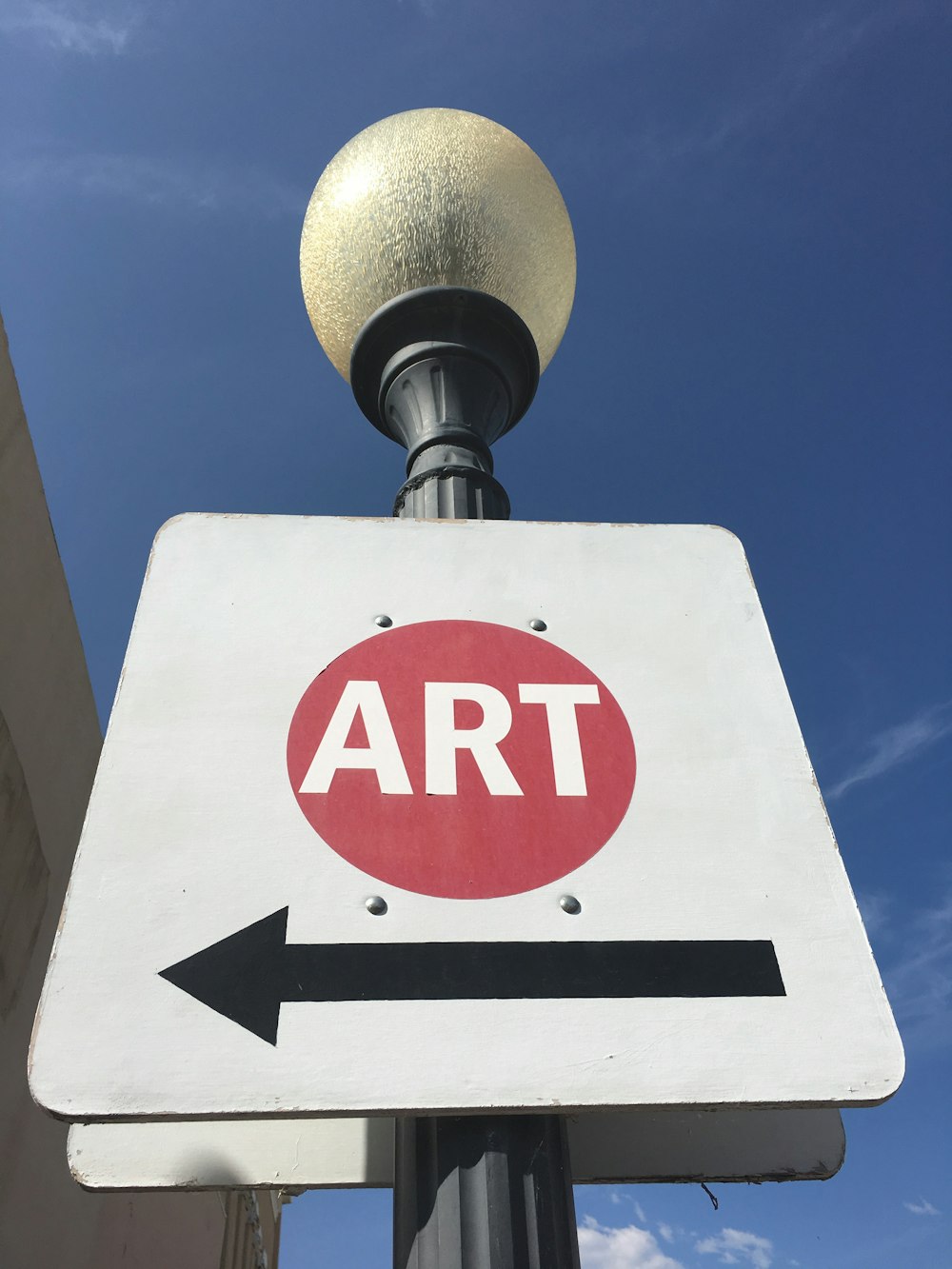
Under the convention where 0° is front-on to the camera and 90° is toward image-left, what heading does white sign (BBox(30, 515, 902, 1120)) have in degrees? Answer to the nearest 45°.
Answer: approximately 0°
